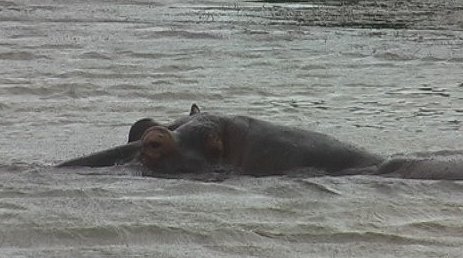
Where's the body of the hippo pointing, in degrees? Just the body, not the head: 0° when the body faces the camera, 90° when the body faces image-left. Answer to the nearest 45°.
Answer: approximately 90°
